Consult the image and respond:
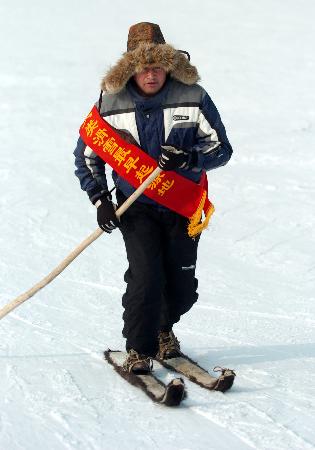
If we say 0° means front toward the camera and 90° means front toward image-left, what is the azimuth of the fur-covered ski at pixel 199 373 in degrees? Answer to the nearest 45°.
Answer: approximately 315°
